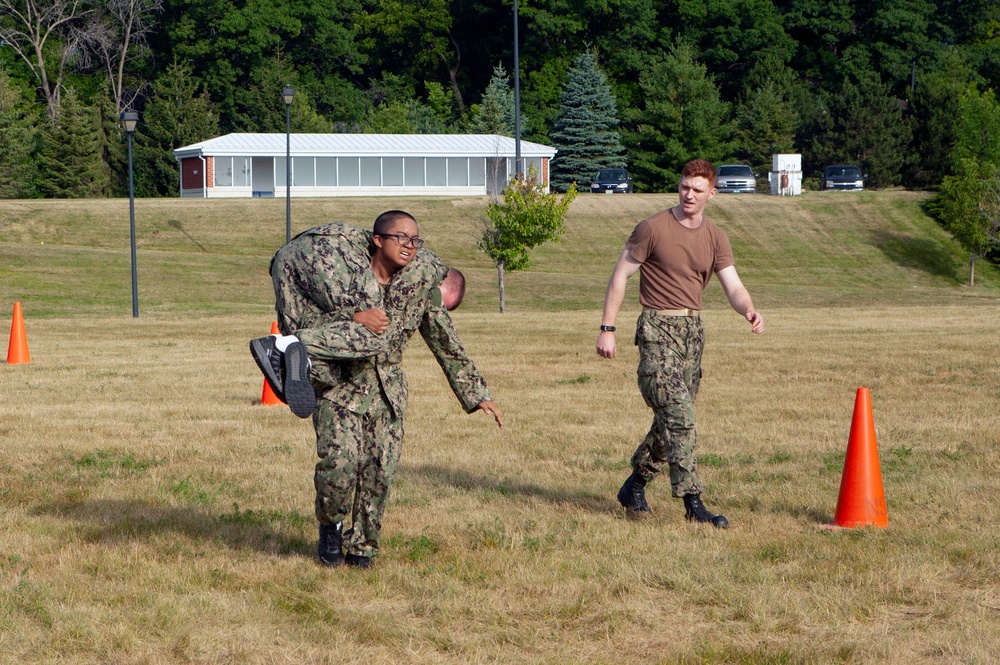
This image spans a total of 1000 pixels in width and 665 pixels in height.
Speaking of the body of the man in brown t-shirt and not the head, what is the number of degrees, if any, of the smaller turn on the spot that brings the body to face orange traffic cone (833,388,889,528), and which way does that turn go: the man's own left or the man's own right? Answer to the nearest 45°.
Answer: approximately 45° to the man's own left

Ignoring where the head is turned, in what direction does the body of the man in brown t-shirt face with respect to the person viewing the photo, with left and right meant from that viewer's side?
facing the viewer and to the right of the viewer

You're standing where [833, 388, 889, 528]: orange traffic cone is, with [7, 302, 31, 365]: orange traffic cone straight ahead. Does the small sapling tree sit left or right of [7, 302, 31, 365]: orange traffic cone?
right
